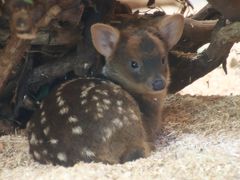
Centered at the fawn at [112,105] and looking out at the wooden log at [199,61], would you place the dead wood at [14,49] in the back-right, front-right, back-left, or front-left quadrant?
back-left

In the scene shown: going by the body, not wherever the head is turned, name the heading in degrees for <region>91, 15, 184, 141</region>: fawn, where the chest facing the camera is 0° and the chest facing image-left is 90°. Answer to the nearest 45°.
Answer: approximately 315°
